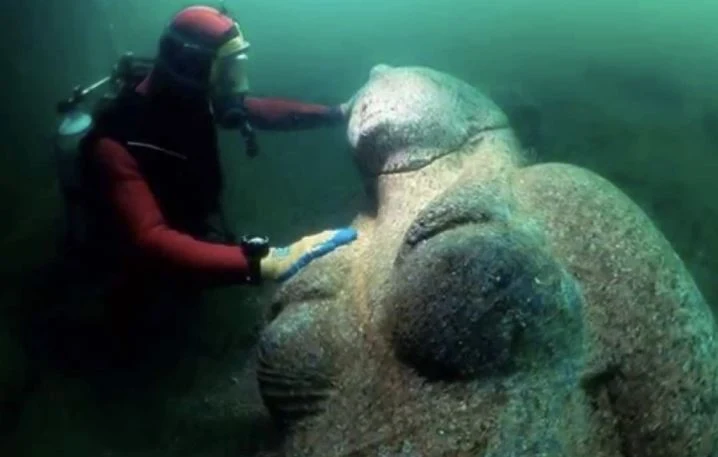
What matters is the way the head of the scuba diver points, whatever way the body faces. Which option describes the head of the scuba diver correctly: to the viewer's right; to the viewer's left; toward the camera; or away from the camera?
to the viewer's right

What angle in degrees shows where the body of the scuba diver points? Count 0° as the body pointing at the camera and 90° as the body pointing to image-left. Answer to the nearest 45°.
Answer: approximately 270°

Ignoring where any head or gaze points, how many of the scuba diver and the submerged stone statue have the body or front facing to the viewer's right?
1

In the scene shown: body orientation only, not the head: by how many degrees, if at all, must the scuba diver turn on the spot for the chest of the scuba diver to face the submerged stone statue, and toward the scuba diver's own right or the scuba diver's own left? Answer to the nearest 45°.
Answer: approximately 45° to the scuba diver's own right

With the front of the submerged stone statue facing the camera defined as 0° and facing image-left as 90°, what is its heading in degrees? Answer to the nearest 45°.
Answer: approximately 45°

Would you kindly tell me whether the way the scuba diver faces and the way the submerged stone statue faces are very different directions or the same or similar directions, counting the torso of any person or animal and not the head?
very different directions

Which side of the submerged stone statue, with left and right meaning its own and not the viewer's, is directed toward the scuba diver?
right
